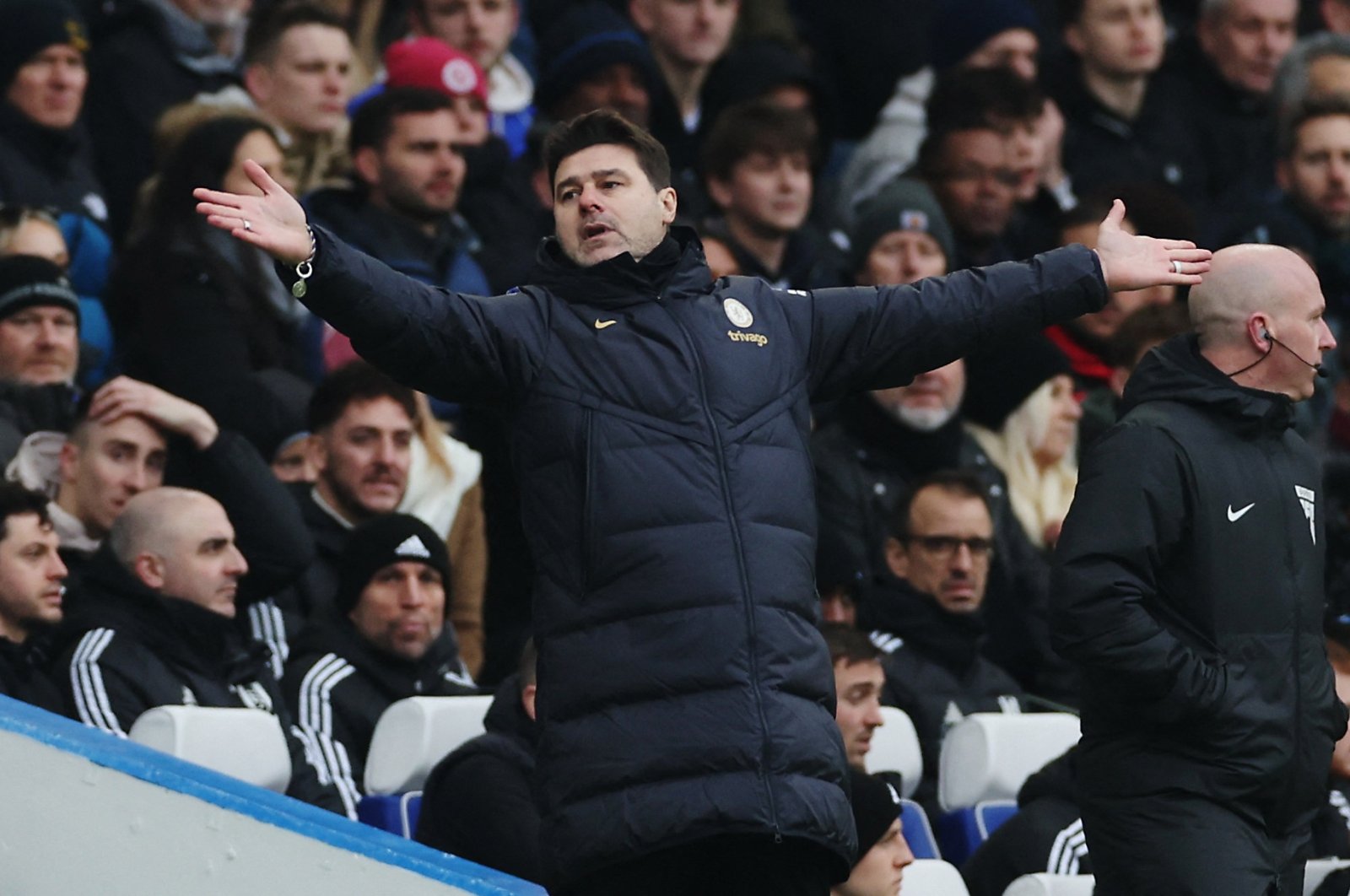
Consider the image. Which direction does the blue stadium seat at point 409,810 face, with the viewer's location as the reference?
facing the viewer and to the right of the viewer

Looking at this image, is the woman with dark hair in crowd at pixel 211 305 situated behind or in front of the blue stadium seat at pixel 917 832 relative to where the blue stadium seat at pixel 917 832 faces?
behind

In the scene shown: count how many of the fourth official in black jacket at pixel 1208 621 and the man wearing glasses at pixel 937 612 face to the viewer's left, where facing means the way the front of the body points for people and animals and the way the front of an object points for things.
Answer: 0

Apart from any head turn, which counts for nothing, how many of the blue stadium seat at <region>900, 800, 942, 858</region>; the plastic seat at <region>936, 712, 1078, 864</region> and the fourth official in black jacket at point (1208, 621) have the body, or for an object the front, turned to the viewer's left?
0

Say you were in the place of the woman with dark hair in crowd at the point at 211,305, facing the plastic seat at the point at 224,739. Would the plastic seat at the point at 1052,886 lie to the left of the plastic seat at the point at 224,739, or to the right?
left

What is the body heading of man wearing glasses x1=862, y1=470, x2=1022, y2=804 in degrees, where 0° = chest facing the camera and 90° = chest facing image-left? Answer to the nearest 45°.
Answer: approximately 315°

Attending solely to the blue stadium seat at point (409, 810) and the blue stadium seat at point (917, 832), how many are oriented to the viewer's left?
0
